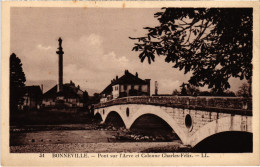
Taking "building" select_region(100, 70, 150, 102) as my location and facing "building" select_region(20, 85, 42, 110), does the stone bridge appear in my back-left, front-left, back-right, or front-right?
back-left
